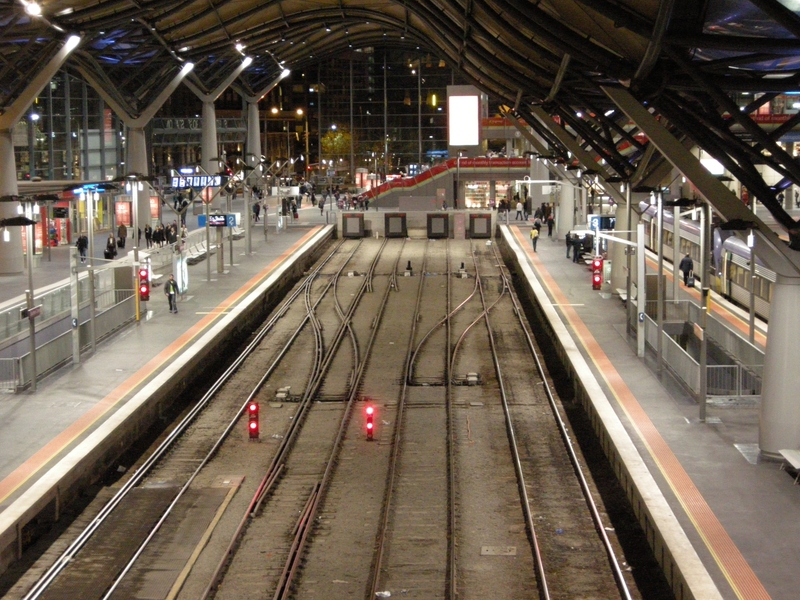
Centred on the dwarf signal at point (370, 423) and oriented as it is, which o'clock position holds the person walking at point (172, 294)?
The person walking is roughly at 5 o'clock from the dwarf signal.

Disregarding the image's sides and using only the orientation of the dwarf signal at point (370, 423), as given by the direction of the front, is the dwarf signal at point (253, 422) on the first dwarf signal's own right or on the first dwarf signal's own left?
on the first dwarf signal's own right

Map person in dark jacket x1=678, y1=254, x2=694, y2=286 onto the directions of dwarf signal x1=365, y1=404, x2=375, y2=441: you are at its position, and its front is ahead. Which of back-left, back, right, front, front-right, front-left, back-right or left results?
back-left

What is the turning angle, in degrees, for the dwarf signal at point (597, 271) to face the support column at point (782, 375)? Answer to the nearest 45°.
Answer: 0° — it already faces it

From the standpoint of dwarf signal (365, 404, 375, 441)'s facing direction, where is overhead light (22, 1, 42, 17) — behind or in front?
behind

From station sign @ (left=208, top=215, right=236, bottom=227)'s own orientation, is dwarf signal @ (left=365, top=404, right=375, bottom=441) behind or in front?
in front

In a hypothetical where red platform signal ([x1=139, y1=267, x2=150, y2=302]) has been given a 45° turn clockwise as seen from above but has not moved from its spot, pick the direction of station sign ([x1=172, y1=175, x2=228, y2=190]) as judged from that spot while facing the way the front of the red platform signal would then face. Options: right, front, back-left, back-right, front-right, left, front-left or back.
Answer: back-right

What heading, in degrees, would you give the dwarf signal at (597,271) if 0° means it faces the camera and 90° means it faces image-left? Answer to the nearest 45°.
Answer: approximately 0°

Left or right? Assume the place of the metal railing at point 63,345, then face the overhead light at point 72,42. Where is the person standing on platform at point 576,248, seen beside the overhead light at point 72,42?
right
